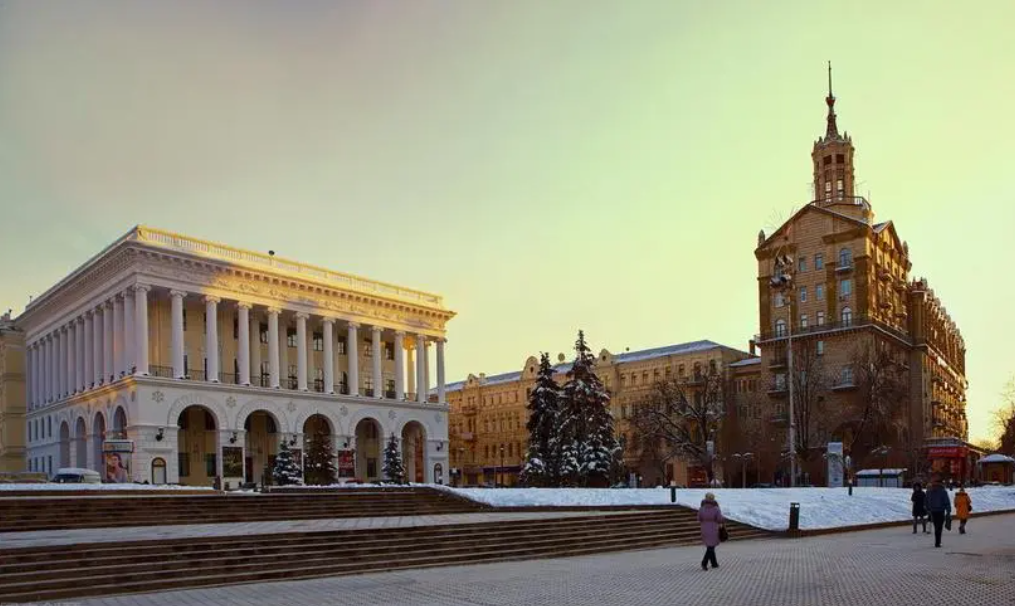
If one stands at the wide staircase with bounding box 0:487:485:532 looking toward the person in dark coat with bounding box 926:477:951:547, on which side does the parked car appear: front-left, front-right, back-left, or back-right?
back-left

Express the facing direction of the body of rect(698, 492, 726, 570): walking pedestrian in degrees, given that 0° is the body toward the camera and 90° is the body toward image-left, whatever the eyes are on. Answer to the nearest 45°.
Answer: approximately 180°

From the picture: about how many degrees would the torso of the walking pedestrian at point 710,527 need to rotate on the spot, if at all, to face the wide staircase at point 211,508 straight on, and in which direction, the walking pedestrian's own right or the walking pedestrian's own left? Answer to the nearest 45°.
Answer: approximately 45° to the walking pedestrian's own left

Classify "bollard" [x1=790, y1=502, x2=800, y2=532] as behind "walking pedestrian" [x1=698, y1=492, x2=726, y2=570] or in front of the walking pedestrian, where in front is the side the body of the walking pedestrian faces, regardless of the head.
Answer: in front
